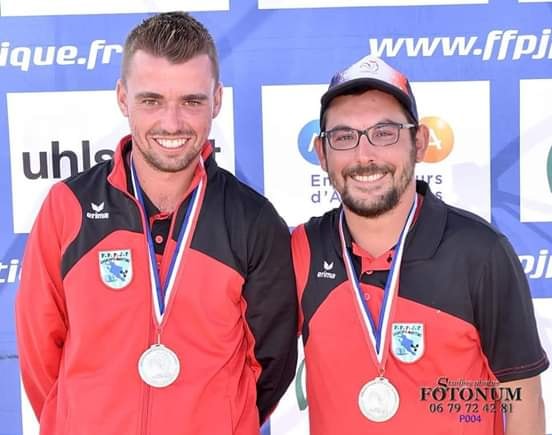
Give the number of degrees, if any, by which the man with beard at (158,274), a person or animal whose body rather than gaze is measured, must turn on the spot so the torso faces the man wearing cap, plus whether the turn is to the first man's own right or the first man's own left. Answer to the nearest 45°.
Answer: approximately 90° to the first man's own left

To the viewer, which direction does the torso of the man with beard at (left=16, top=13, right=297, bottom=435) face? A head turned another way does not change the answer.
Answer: toward the camera
